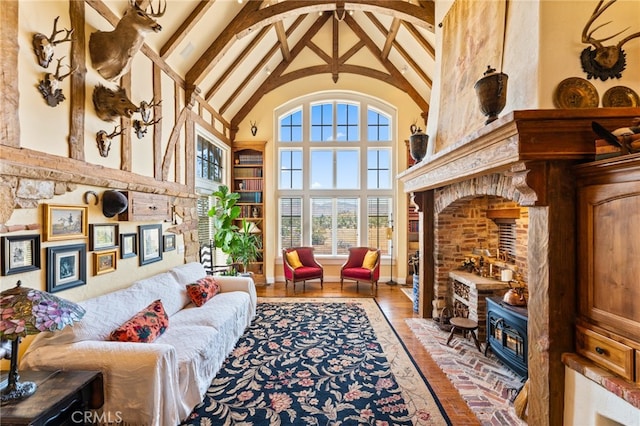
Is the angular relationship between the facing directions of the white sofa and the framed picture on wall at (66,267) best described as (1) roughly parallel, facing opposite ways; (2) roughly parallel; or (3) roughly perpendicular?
roughly parallel

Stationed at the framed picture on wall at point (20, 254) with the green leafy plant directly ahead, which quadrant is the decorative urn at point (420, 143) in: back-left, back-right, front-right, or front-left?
front-right

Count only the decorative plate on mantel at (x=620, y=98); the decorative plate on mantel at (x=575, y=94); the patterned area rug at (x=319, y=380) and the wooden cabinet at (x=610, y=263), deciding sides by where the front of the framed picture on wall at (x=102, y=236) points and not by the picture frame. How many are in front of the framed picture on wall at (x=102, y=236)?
4

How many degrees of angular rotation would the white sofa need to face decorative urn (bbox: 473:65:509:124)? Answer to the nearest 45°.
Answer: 0° — it already faces it

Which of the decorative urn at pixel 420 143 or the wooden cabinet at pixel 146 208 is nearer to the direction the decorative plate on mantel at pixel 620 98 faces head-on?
the wooden cabinet

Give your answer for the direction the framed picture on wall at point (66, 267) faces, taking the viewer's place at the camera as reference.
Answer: facing the viewer and to the right of the viewer

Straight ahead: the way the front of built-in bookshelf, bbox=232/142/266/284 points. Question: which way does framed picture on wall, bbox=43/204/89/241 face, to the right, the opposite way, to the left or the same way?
to the left

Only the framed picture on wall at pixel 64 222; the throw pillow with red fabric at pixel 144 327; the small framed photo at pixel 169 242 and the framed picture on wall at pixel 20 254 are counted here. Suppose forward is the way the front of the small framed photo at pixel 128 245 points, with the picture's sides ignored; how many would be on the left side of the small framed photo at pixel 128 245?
1

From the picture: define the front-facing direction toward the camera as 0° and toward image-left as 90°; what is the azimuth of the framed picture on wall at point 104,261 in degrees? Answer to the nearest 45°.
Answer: approximately 315°

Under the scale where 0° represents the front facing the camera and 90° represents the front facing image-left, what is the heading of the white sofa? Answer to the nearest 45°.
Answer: approximately 315°

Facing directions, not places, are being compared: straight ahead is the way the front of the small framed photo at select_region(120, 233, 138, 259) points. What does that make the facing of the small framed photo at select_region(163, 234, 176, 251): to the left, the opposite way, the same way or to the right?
the same way

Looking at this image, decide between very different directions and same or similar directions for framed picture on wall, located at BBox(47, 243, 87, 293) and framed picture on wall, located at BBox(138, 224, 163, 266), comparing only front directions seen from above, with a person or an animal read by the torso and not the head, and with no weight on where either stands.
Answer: same or similar directions

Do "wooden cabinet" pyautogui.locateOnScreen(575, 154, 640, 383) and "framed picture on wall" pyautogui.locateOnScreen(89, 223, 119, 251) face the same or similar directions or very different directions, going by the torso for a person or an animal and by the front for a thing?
very different directions

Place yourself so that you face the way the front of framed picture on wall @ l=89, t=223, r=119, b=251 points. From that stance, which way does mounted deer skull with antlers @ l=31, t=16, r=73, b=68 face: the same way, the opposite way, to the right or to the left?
the same way

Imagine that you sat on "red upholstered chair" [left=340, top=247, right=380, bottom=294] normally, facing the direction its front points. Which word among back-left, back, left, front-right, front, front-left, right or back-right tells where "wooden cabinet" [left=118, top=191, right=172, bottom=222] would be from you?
front

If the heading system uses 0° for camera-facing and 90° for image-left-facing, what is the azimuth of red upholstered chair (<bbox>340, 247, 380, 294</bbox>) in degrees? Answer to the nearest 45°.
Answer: approximately 45°
